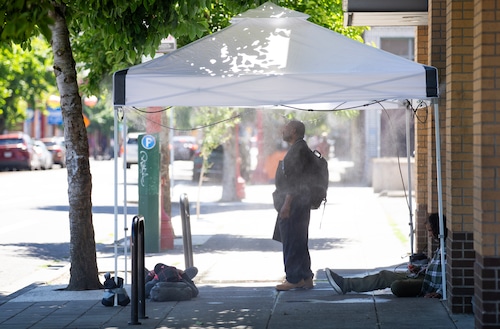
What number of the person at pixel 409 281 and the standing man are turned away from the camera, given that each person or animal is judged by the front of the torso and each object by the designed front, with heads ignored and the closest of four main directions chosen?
0

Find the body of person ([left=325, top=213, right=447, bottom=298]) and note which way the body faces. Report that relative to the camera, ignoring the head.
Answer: to the viewer's left

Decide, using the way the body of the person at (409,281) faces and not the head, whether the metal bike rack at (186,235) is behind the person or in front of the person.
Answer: in front

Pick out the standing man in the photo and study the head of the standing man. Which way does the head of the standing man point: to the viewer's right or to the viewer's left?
to the viewer's left

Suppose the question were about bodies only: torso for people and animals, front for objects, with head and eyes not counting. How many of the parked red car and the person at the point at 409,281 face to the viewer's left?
1

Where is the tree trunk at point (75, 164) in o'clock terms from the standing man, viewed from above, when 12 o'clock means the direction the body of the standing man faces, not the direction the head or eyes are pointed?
The tree trunk is roughly at 12 o'clock from the standing man.

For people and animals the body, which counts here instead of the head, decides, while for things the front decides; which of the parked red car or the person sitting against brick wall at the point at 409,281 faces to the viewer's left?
the person sitting against brick wall

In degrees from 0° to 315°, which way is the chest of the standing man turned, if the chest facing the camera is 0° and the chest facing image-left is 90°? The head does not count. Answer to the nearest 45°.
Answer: approximately 90°
